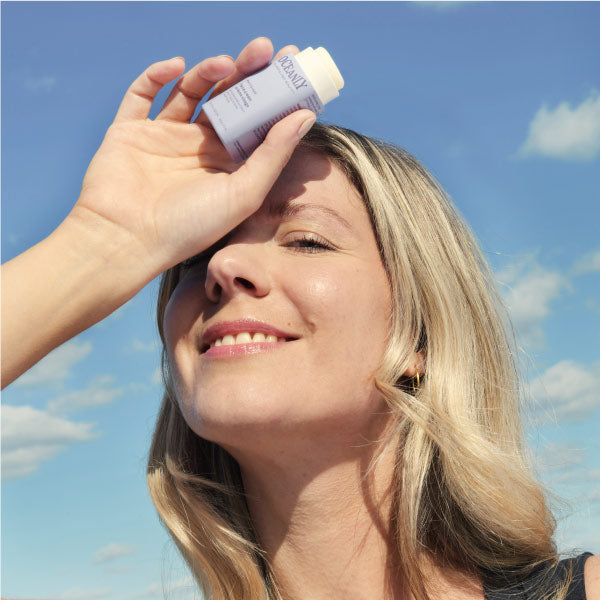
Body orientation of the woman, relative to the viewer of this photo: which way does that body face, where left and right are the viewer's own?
facing the viewer and to the left of the viewer

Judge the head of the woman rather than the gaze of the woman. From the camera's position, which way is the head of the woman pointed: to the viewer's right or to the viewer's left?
to the viewer's left
